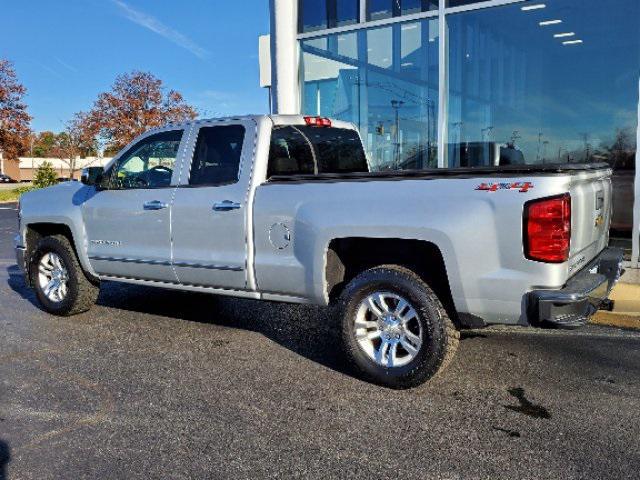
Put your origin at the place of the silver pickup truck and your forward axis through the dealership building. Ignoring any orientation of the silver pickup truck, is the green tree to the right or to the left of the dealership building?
left

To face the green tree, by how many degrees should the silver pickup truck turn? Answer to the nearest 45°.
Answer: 0° — it already faces it

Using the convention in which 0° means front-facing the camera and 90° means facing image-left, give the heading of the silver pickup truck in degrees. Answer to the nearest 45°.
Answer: approximately 135°

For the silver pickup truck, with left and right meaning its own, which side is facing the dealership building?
right

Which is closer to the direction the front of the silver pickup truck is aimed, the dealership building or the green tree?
the green tree
